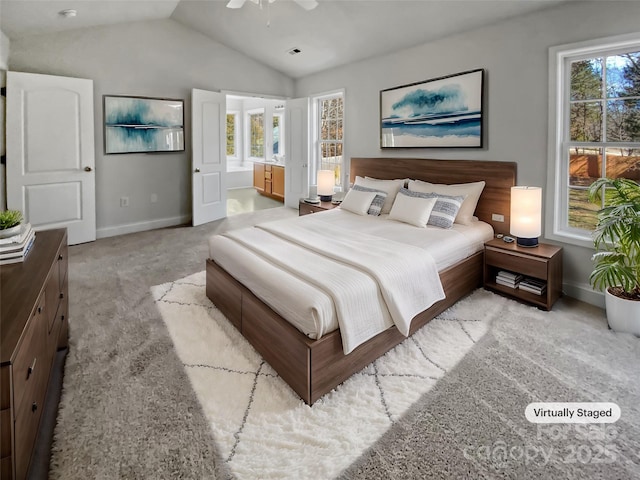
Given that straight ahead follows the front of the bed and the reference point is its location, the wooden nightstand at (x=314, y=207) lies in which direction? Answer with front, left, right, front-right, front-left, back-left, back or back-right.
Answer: back-right

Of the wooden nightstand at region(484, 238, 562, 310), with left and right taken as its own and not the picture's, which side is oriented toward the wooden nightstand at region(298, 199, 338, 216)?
right

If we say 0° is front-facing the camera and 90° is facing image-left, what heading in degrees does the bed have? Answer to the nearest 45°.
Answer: approximately 45°

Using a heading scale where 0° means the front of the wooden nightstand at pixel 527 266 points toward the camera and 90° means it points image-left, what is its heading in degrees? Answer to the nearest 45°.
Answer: approximately 45°

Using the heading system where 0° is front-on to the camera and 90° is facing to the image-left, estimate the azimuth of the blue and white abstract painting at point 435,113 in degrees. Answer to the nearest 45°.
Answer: approximately 45°
